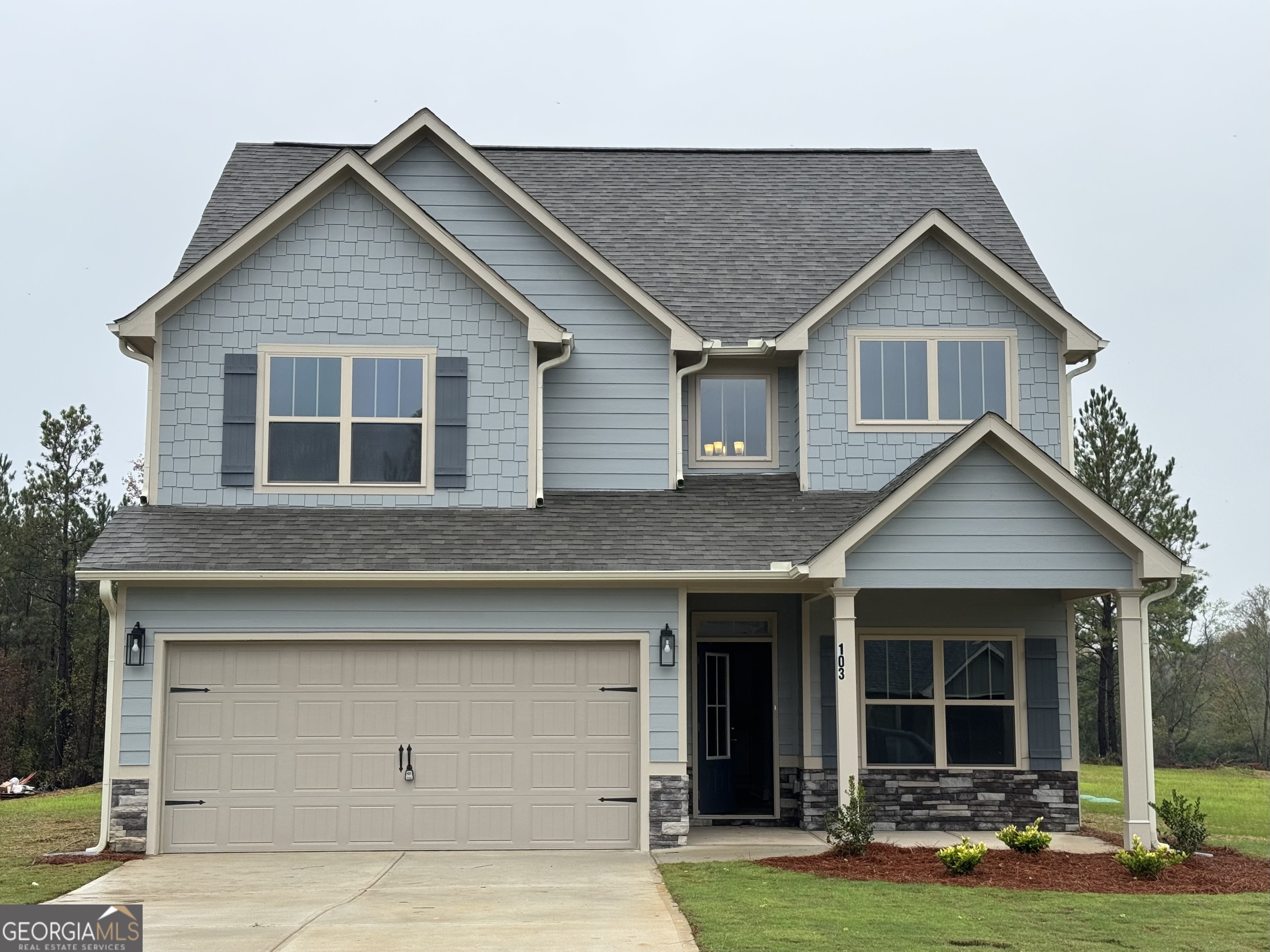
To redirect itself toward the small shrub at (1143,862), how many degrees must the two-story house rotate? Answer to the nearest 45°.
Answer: approximately 45° to its left

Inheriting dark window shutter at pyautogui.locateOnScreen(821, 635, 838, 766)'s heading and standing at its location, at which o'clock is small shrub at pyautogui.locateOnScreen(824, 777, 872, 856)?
The small shrub is roughly at 12 o'clock from the dark window shutter.

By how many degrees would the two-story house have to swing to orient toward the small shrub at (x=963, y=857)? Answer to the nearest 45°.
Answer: approximately 45° to its left

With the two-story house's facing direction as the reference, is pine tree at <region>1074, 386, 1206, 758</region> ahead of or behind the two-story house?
behind

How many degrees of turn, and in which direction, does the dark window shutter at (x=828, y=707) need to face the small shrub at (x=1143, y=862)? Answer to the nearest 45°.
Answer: approximately 45° to its left

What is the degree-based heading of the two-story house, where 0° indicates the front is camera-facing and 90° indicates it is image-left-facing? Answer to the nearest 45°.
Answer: approximately 0°

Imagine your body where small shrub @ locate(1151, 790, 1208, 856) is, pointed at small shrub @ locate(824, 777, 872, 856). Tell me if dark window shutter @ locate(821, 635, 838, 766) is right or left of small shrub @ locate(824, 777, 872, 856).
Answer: right

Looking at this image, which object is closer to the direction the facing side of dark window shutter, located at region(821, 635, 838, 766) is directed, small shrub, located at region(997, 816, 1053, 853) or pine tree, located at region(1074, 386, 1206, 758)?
the small shrub

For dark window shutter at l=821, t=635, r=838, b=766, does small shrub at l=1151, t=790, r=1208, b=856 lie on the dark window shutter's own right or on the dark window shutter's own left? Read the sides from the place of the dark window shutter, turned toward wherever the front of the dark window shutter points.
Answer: on the dark window shutter's own left

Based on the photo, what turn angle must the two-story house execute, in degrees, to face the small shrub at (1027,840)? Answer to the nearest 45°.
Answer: approximately 45° to its left

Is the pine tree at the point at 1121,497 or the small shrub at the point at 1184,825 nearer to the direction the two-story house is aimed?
the small shrub

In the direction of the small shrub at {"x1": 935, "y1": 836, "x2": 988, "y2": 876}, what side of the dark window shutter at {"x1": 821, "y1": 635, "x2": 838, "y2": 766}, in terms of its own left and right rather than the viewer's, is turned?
front

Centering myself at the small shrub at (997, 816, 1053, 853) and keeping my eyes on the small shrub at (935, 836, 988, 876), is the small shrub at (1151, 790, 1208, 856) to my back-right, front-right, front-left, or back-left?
back-left

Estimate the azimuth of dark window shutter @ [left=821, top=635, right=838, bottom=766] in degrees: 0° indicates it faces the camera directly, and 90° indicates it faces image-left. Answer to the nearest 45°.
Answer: approximately 0°
